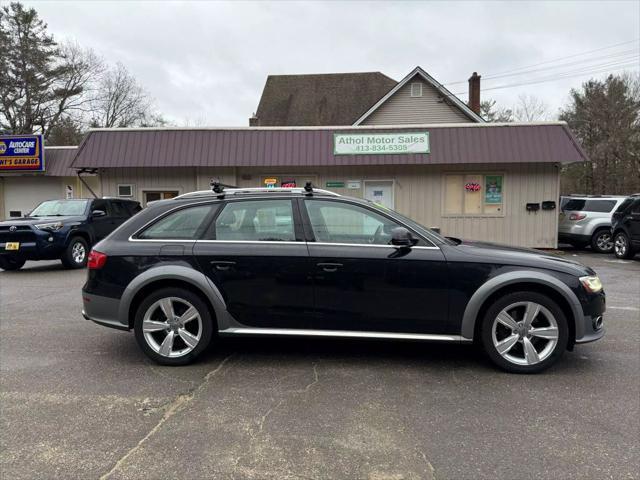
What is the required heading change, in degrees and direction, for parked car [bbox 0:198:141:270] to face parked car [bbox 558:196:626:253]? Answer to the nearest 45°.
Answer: approximately 135° to its left

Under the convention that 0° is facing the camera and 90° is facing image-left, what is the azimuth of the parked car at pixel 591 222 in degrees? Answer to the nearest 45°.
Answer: approximately 225°

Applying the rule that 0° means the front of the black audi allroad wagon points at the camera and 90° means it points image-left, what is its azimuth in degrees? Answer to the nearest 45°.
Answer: approximately 270°

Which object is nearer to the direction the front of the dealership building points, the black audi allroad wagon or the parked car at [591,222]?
the black audi allroad wagon

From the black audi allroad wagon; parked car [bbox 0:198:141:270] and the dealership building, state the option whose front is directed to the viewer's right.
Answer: the black audi allroad wagon

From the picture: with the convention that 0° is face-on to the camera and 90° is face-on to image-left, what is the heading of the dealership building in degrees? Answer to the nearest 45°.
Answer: approximately 0°

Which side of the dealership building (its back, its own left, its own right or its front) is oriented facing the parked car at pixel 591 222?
left
